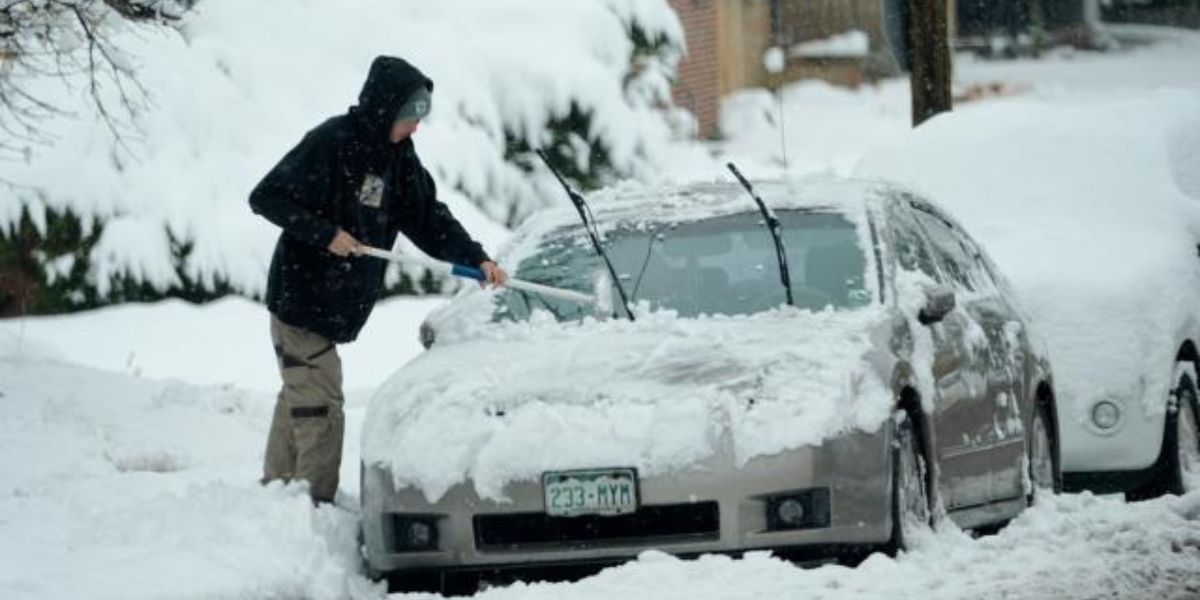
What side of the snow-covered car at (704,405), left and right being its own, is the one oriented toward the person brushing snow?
right

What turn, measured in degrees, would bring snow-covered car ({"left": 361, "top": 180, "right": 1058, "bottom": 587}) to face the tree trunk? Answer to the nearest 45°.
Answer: approximately 135° to its right

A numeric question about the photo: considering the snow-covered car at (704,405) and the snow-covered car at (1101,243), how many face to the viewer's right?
0

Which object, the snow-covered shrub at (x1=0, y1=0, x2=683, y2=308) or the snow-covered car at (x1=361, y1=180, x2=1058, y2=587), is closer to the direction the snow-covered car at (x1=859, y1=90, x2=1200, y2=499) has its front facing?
the snow-covered car

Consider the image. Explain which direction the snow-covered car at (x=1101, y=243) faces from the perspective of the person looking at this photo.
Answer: facing the viewer and to the left of the viewer

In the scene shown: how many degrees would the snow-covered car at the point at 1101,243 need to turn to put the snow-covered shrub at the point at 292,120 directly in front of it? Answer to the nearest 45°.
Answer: approximately 90° to its right

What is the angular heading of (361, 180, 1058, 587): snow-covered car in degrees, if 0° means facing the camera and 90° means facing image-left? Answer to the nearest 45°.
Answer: approximately 45°

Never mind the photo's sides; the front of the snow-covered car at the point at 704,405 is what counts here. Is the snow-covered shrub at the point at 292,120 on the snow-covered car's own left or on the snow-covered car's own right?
on the snow-covered car's own right

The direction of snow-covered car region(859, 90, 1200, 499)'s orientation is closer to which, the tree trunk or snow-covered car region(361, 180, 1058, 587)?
the snow-covered car
